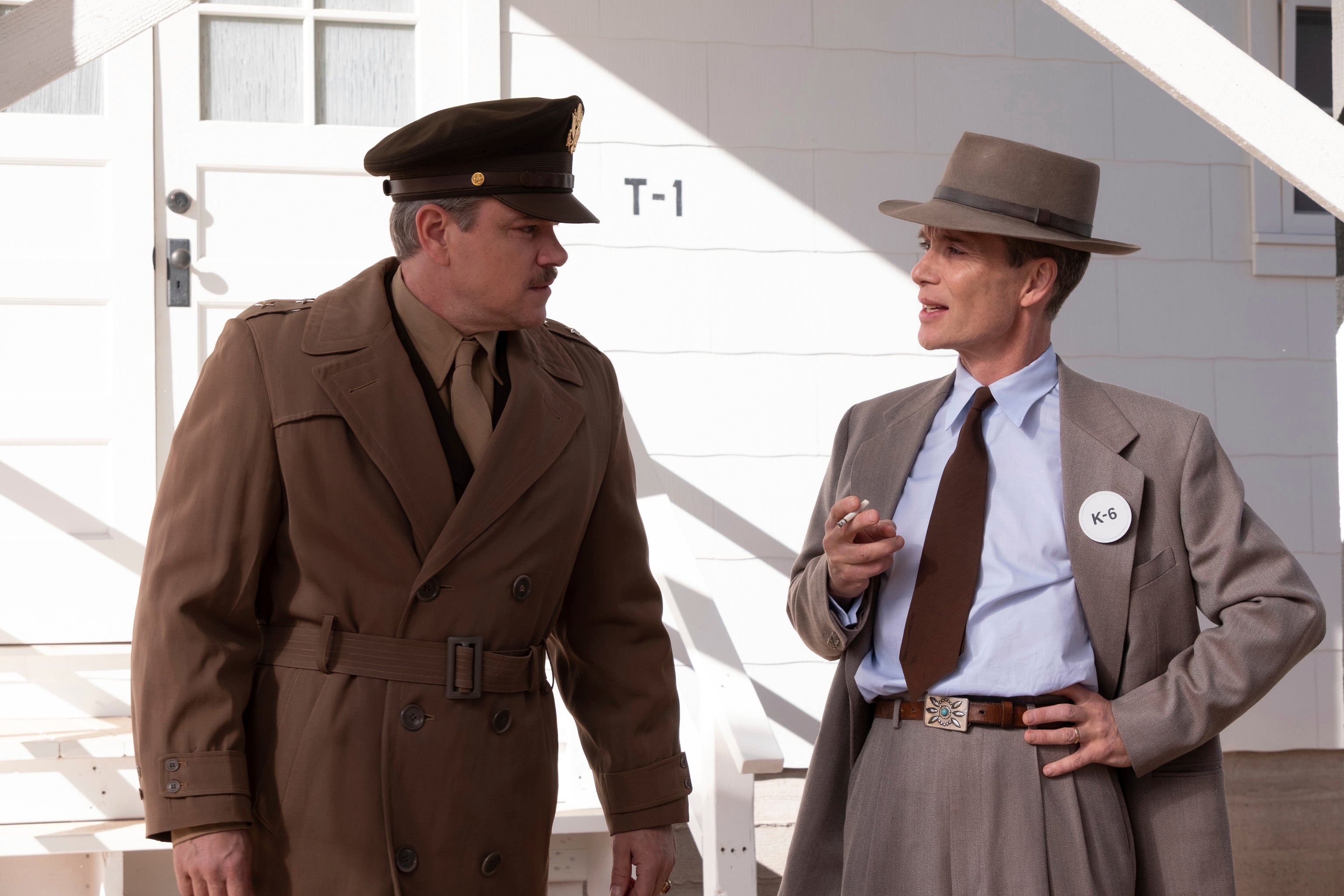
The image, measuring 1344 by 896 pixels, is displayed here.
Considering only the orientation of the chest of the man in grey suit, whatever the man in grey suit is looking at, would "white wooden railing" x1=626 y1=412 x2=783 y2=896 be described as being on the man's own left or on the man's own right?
on the man's own right

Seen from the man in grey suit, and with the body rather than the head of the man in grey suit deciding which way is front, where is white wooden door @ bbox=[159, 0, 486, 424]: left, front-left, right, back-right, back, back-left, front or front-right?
right

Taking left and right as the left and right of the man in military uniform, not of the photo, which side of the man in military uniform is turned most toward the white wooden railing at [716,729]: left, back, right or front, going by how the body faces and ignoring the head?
left

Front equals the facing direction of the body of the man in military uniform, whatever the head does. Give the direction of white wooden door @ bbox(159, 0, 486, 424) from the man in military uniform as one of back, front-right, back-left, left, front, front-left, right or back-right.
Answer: back-left

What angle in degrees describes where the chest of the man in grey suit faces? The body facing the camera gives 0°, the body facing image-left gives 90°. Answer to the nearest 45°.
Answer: approximately 45°

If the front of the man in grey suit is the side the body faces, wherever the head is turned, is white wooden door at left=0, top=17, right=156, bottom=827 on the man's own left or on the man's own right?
on the man's own right

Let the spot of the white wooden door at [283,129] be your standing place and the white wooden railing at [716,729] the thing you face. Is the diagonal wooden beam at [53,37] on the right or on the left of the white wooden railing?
right

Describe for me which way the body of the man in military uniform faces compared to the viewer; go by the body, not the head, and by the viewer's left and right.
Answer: facing the viewer and to the right of the viewer

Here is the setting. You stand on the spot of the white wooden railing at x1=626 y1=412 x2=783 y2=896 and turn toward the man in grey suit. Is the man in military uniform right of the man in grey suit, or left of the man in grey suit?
right

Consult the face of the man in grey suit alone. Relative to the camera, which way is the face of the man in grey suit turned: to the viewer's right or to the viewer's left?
to the viewer's left

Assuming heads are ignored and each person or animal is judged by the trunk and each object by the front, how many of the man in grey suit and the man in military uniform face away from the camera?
0

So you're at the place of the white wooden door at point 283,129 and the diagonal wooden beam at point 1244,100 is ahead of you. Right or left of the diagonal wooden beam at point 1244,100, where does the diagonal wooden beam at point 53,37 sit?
right

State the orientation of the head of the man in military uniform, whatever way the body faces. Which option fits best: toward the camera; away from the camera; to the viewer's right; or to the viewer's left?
to the viewer's right
